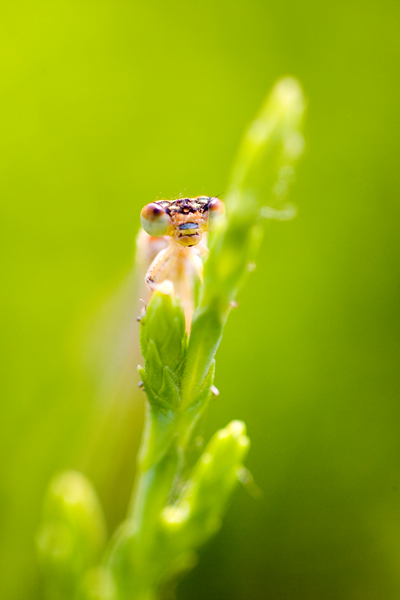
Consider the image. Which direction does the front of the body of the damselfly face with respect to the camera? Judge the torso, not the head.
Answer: toward the camera
